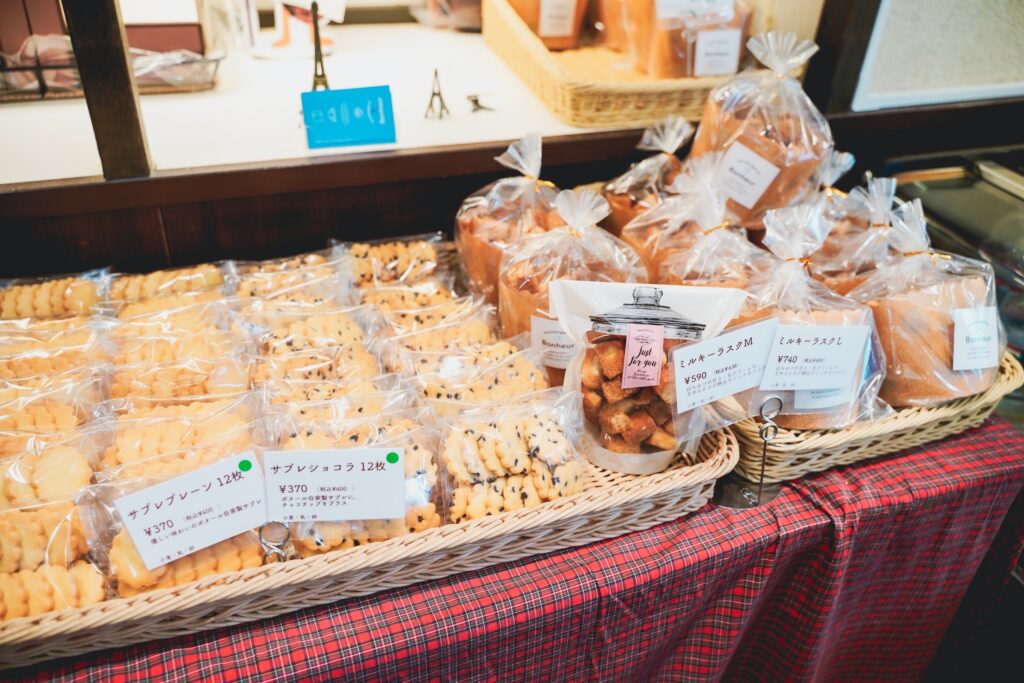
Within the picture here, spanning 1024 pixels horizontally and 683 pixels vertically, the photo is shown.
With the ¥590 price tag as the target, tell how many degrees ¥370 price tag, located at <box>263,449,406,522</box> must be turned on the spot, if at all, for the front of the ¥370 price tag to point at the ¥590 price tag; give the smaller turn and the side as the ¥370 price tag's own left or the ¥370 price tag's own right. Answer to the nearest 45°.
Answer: approximately 90° to the ¥370 price tag's own left

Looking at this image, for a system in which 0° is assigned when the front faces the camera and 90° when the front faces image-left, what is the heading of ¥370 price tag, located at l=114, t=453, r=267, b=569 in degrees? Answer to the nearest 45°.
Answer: approximately 0°

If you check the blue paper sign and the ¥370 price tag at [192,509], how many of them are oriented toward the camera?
2

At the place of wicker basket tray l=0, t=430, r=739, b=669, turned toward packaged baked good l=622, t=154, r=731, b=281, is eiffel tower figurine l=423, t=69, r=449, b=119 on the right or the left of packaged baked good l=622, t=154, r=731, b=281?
left

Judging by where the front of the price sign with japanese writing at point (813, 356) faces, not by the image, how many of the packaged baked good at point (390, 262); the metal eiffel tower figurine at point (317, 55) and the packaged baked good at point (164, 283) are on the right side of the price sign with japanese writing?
3

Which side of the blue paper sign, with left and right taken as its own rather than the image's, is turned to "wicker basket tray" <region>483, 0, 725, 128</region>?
left

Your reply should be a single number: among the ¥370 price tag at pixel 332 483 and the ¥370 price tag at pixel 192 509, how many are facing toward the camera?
2

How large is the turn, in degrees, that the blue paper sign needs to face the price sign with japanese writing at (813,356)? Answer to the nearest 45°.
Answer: approximately 45° to its left
